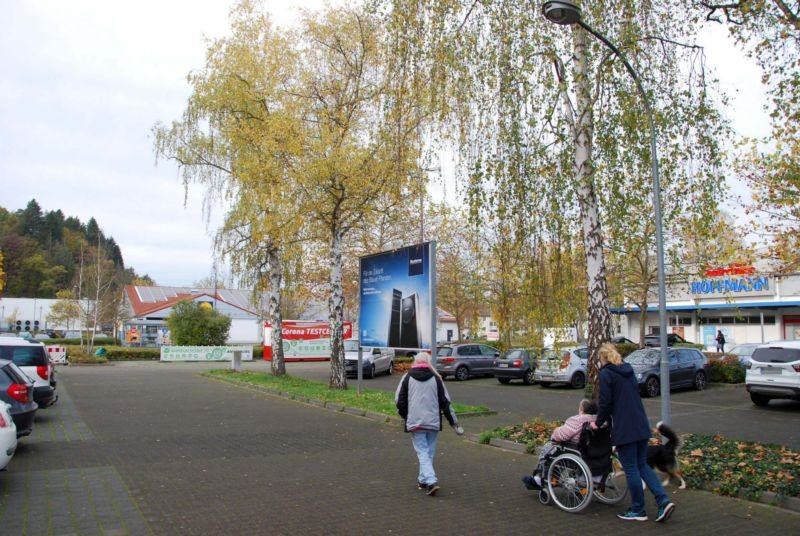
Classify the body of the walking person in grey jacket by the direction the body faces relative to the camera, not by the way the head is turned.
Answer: away from the camera

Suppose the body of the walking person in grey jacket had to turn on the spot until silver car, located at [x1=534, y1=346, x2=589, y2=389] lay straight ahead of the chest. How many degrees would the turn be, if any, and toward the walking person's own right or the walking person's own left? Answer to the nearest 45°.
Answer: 0° — they already face it

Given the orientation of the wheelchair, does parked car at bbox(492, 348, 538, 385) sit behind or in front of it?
in front

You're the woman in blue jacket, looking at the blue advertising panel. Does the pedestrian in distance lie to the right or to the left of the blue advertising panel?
right

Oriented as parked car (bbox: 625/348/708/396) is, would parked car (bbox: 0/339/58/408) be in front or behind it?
in front

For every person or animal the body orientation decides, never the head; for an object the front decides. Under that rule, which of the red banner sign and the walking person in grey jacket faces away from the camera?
the walking person in grey jacket

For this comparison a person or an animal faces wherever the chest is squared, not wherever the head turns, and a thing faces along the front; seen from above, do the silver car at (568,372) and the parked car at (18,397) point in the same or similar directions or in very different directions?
very different directions

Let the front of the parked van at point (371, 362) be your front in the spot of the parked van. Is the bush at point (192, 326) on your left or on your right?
on your right
